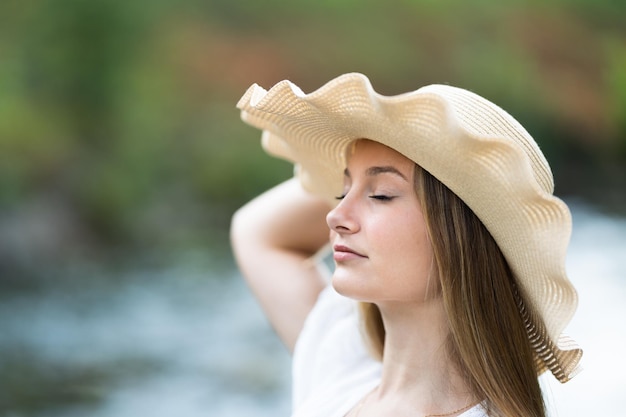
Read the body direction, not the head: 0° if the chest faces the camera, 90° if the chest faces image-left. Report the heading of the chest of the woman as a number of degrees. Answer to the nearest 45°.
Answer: approximately 45°
